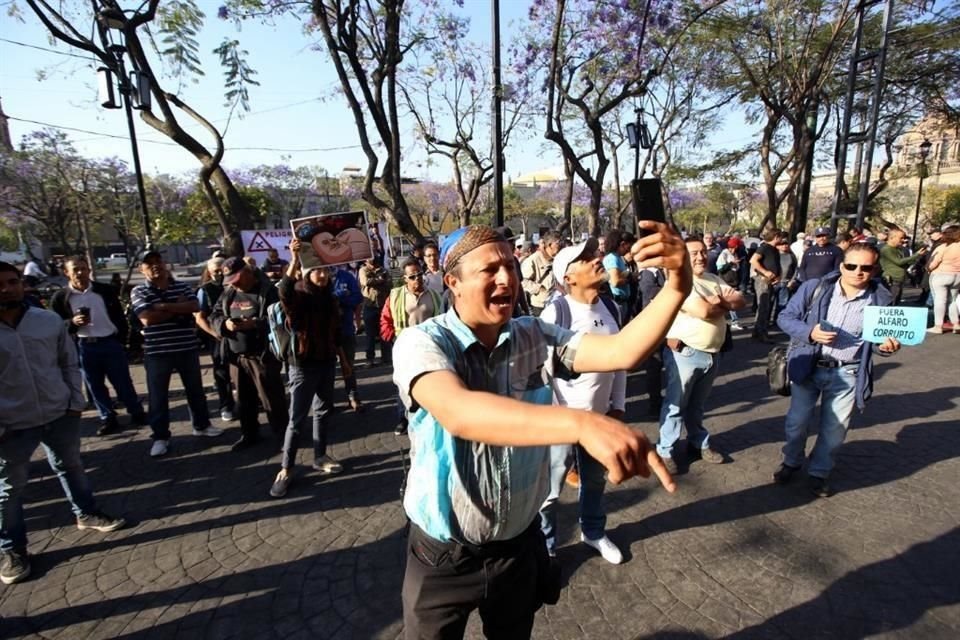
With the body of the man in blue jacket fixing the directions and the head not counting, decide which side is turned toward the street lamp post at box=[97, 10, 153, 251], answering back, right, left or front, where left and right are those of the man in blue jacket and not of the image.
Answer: right

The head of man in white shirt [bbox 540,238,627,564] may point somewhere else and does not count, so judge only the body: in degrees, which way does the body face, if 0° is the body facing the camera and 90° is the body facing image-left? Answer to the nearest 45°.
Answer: approximately 315°

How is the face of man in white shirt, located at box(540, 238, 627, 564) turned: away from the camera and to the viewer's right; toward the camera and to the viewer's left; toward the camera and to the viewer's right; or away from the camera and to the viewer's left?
toward the camera and to the viewer's right

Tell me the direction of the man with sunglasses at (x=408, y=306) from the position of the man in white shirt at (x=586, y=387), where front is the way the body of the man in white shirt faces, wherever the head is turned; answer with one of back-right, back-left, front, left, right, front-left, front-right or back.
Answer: back

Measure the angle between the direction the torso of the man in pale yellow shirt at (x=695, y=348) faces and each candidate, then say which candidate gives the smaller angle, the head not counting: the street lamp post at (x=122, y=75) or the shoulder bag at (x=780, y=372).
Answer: the shoulder bag

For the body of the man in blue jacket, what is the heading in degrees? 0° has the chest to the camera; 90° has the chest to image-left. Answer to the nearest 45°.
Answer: approximately 0°

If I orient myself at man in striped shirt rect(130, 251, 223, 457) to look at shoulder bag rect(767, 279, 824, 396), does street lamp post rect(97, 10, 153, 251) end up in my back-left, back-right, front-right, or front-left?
back-left

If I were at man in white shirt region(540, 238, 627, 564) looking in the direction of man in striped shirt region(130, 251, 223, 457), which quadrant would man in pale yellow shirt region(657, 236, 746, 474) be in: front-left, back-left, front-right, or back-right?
back-right

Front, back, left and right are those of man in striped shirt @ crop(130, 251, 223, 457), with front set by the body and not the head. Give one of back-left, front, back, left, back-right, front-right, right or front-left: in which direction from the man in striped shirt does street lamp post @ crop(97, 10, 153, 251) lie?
back

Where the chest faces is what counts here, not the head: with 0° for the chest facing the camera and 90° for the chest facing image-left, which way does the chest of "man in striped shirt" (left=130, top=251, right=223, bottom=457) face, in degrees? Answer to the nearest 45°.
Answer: approximately 0°
